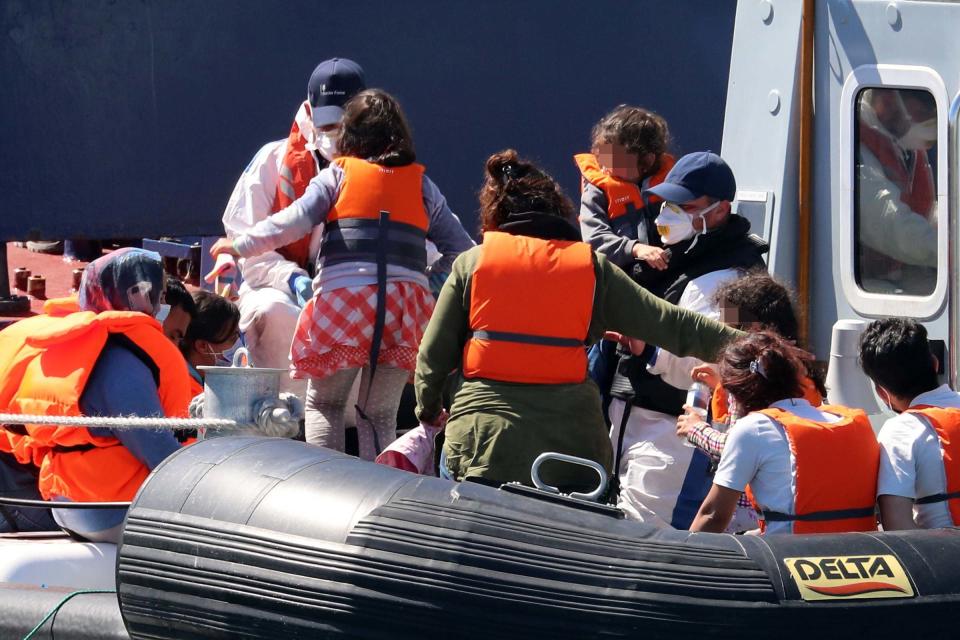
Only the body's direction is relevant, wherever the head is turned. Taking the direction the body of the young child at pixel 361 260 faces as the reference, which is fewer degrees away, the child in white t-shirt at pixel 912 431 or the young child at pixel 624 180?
the young child

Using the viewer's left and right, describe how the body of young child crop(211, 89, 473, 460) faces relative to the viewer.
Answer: facing away from the viewer

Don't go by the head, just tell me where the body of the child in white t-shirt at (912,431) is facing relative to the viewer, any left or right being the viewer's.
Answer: facing away from the viewer and to the left of the viewer

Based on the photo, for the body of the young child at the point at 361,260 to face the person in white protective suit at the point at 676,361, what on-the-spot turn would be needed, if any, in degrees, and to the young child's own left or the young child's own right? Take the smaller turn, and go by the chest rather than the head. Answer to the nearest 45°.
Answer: approximately 90° to the young child's own right

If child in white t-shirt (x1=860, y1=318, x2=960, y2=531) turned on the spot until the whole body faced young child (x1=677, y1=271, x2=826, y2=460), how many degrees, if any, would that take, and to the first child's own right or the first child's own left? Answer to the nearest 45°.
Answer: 0° — they already face them

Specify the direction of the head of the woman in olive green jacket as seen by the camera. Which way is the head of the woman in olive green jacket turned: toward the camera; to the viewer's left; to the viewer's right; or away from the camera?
away from the camera

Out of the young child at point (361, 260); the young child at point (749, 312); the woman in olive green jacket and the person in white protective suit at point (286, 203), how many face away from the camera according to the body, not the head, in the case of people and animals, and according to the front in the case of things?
2

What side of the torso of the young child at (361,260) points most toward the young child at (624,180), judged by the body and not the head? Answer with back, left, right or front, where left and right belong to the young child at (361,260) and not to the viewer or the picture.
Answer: right

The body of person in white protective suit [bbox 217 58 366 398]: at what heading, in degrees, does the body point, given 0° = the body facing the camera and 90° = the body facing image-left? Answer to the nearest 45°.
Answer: approximately 315°

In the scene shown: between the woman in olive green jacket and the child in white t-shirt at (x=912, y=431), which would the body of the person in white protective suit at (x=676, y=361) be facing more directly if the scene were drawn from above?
the woman in olive green jacket

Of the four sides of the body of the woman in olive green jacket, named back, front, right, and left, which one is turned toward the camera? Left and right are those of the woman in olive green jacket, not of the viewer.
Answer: back

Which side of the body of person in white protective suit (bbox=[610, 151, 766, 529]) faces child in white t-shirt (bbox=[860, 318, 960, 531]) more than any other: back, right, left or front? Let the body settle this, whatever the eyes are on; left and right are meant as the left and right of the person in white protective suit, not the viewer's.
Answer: left
